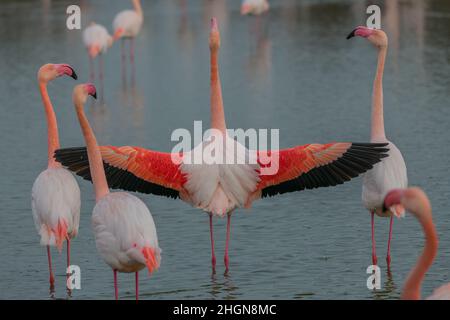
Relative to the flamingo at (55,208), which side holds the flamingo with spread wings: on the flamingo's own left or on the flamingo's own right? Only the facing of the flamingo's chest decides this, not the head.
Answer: on the flamingo's own right

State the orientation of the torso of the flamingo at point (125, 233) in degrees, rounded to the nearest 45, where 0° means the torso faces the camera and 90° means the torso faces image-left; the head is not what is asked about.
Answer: approximately 135°

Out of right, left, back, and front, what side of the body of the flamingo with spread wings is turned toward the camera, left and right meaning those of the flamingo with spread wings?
back

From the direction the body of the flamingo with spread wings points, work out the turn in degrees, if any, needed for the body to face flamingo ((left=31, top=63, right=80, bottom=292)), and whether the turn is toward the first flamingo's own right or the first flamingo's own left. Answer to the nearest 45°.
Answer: approximately 90° to the first flamingo's own left

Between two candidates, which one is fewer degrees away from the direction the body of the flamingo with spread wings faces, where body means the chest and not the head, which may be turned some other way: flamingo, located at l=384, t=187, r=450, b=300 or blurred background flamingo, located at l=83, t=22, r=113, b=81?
the blurred background flamingo

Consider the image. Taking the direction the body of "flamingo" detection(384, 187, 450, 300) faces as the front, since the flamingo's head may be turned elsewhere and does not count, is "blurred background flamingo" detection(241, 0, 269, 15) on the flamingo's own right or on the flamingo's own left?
on the flamingo's own right

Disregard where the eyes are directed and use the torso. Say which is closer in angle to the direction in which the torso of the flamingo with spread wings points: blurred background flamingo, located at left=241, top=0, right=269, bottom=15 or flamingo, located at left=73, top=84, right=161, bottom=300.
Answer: the blurred background flamingo

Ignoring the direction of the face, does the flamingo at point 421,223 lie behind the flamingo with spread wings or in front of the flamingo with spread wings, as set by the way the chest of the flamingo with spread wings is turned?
behind

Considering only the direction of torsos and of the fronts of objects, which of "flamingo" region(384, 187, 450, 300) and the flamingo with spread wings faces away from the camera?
the flamingo with spread wings

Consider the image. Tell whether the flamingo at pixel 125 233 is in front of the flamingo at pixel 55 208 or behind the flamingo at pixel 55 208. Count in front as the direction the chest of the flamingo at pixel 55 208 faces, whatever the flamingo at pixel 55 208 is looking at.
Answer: behind

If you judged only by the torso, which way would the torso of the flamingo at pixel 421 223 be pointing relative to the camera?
to the viewer's left

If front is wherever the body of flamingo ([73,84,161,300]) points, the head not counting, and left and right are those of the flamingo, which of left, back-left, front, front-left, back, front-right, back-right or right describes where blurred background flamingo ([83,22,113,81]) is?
front-right

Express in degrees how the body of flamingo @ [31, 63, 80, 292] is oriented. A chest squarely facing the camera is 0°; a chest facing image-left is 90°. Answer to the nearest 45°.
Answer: approximately 180°
